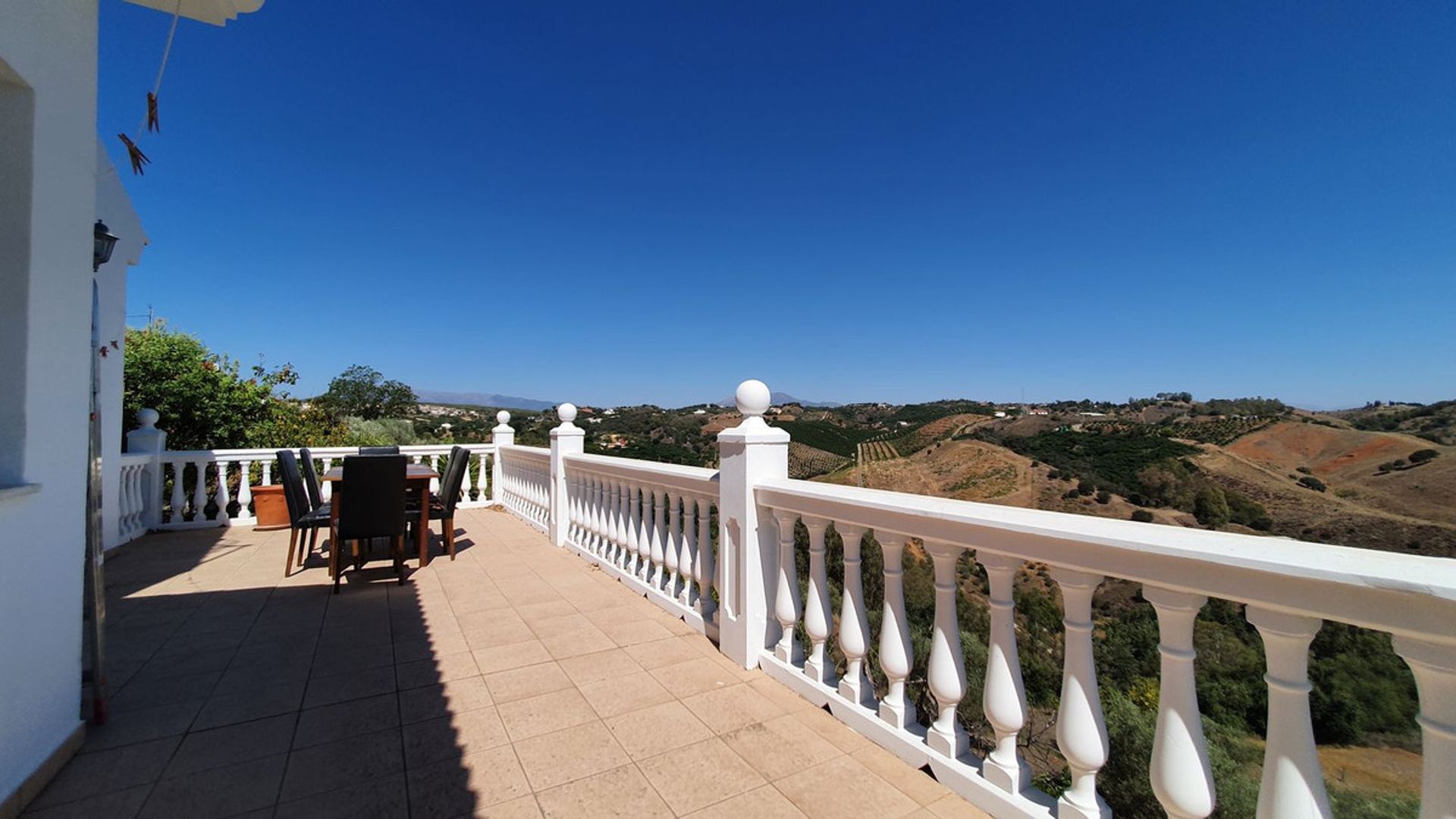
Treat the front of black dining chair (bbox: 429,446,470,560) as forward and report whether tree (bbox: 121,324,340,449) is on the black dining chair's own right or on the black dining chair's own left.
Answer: on the black dining chair's own right

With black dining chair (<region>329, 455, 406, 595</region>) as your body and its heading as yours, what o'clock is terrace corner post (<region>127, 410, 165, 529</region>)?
The terrace corner post is roughly at 11 o'clock from the black dining chair.

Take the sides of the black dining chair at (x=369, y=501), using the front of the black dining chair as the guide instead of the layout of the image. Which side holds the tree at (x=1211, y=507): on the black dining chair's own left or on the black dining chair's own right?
on the black dining chair's own right

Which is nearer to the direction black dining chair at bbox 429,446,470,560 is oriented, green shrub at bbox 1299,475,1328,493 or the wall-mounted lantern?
the wall-mounted lantern

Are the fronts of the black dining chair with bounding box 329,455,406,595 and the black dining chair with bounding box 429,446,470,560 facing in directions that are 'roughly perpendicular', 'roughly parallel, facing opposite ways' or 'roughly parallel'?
roughly perpendicular

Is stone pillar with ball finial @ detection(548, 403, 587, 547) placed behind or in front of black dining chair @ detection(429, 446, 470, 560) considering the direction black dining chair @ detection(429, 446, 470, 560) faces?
behind

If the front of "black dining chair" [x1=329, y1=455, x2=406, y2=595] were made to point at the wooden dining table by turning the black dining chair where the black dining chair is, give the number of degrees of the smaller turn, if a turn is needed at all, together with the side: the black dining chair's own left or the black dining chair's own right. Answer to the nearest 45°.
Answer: approximately 45° to the black dining chair's own right

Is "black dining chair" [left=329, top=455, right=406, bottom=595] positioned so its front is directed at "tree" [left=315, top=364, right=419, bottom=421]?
yes

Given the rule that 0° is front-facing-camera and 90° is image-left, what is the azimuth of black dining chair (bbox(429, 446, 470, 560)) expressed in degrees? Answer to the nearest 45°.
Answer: approximately 90°

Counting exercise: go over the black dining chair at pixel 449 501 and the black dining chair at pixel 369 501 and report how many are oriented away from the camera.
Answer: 1

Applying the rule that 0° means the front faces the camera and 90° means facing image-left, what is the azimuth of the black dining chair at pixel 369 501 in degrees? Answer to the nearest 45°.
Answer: approximately 180°
